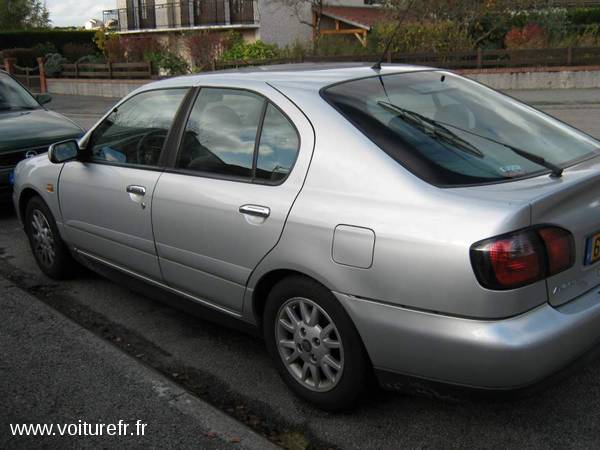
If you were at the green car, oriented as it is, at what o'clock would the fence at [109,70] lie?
The fence is roughly at 8 o'clock from the green car.

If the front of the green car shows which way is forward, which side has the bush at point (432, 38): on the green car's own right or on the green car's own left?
on the green car's own left

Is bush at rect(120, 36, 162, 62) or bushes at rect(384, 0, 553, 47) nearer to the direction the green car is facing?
the bushes

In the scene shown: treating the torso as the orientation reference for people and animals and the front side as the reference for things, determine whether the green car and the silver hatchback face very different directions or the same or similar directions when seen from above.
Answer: very different directions

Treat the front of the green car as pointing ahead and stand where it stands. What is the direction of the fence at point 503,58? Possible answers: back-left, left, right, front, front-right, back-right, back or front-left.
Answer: left

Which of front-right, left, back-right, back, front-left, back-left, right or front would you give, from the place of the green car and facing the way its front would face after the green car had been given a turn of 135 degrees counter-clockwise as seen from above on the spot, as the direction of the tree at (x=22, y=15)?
front

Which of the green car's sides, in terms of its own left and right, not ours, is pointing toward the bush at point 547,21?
left

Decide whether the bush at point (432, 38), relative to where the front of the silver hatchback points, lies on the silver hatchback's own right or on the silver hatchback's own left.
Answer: on the silver hatchback's own right

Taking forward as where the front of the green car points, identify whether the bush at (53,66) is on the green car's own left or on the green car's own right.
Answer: on the green car's own left

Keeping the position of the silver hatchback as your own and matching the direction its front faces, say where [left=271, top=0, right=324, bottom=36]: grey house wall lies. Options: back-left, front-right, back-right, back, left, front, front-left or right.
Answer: front-right

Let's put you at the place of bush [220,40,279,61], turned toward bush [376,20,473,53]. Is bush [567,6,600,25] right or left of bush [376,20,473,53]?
left

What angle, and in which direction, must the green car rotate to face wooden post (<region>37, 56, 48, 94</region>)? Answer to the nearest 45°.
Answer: approximately 135° to its left

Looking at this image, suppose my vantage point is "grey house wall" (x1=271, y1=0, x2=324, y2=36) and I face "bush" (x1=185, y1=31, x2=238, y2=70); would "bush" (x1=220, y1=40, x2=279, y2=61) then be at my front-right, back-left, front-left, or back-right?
front-left

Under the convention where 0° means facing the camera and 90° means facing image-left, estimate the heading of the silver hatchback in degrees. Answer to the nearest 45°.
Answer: approximately 135°
